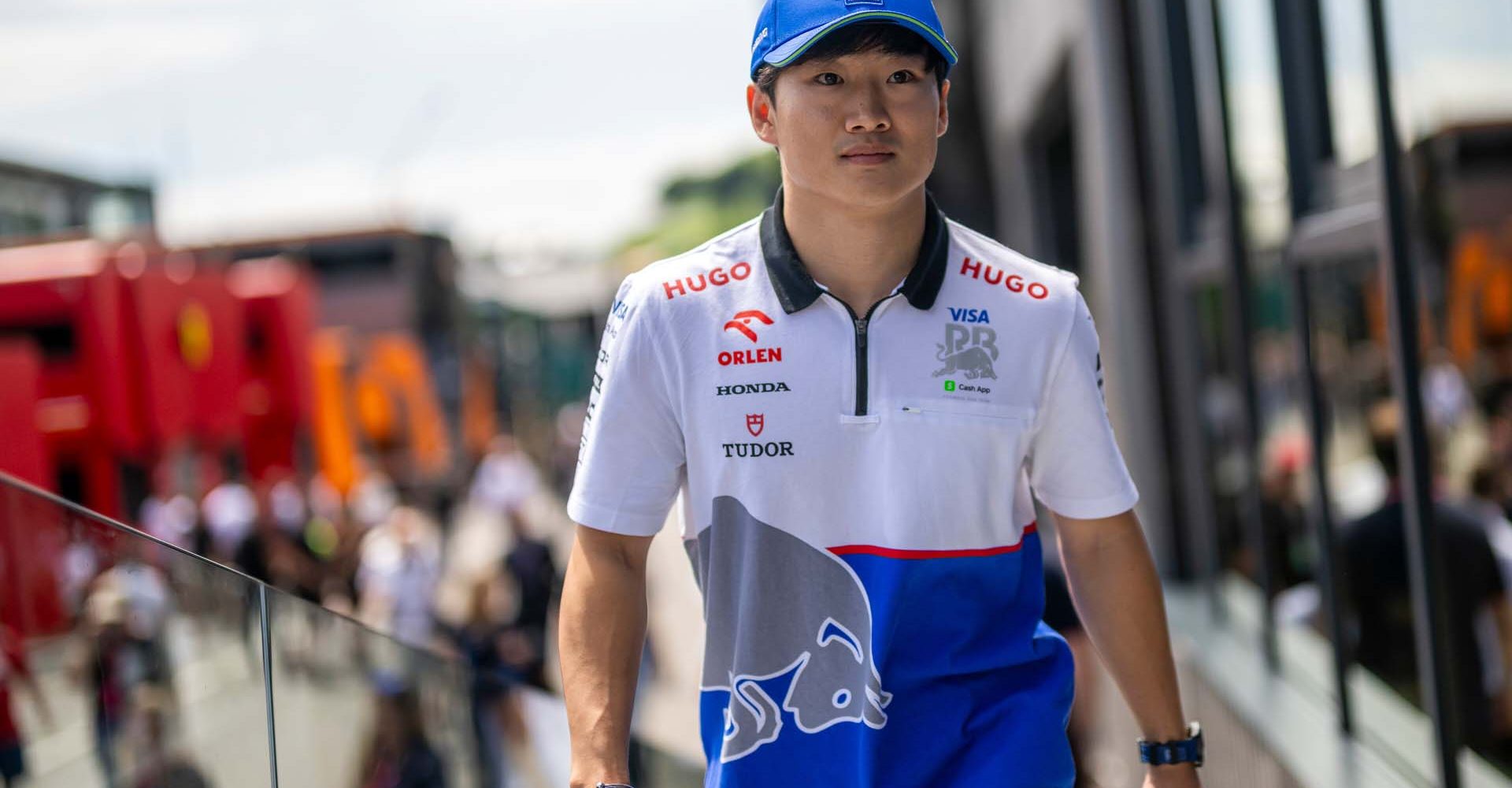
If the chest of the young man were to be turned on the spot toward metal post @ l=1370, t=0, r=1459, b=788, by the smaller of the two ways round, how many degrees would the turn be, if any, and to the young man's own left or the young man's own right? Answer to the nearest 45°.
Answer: approximately 135° to the young man's own left

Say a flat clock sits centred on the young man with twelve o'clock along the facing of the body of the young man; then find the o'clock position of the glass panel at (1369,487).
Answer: The glass panel is roughly at 7 o'clock from the young man.

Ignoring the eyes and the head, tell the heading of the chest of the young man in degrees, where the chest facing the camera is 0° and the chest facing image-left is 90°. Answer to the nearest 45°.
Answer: approximately 0°

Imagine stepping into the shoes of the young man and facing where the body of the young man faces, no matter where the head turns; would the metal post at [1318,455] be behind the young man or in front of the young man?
behind

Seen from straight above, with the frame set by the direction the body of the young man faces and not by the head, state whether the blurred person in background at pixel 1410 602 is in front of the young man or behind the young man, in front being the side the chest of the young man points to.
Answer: behind

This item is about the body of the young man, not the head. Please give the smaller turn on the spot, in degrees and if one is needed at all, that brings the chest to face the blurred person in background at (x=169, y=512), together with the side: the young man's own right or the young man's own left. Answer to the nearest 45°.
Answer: approximately 135° to the young man's own right
